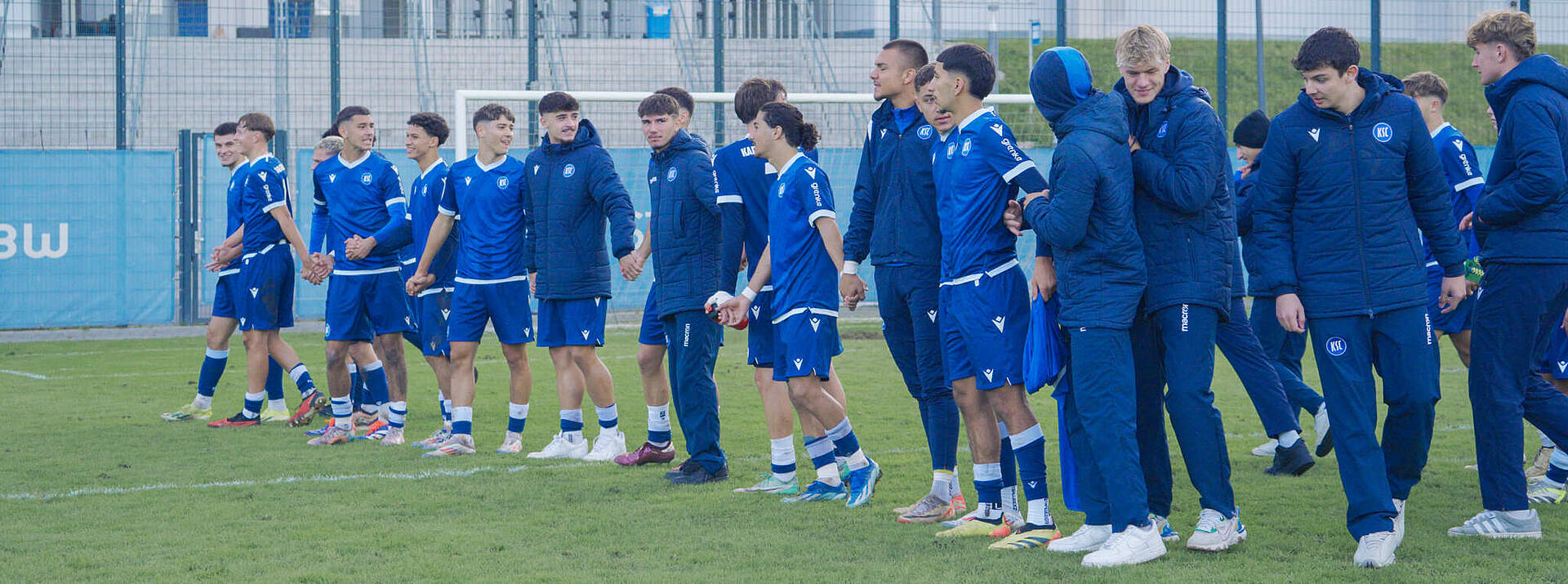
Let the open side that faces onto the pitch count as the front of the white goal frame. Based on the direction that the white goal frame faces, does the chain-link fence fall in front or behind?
behind

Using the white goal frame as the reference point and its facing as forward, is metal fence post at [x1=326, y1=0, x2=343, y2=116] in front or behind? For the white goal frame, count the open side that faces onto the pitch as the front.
behind

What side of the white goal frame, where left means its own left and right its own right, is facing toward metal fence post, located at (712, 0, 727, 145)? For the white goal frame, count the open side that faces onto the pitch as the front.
back

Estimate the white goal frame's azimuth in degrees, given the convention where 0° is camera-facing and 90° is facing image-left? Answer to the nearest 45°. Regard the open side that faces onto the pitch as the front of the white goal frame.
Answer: approximately 0°
